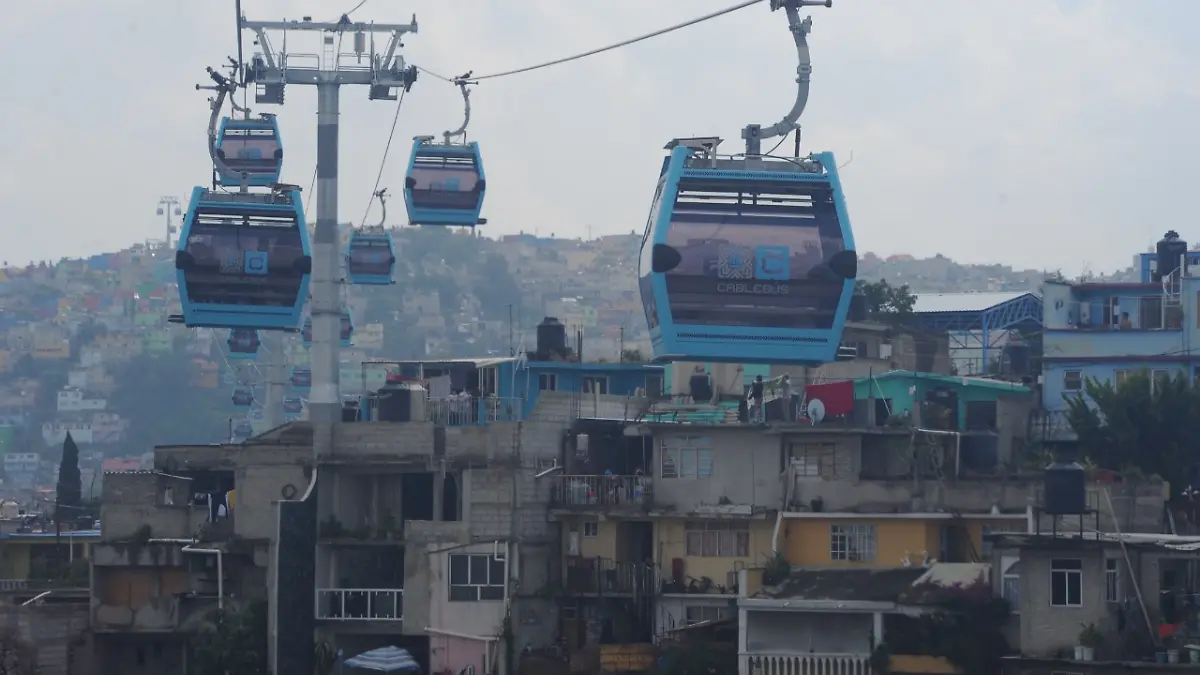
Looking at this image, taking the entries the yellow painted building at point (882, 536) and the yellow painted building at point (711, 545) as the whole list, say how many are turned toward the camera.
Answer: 2

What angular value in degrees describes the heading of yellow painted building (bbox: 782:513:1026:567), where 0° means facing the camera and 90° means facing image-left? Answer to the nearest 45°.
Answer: approximately 0°

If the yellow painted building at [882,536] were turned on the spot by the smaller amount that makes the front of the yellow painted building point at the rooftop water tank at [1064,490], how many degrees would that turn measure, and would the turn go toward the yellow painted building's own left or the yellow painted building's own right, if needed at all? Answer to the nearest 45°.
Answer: approximately 45° to the yellow painted building's own left

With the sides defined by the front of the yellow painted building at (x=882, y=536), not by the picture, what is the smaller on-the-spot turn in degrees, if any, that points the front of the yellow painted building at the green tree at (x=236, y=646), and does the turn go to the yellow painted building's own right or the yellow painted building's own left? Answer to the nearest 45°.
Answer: approximately 90° to the yellow painted building's own right

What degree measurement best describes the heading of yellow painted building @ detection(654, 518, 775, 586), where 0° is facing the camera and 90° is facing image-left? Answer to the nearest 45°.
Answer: approximately 0°
